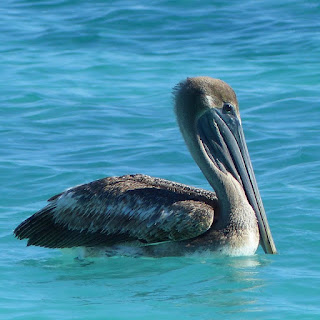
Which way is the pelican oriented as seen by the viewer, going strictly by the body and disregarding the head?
to the viewer's right
